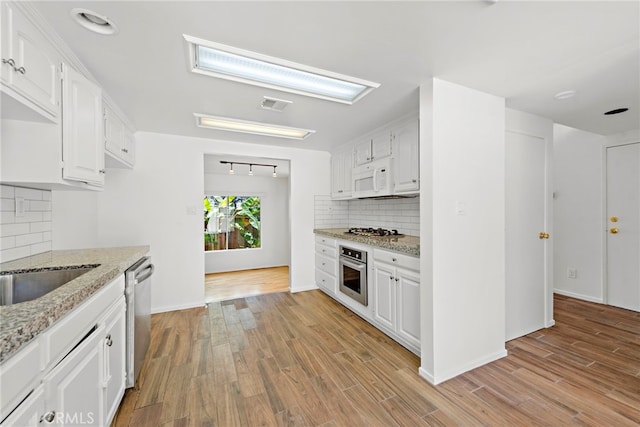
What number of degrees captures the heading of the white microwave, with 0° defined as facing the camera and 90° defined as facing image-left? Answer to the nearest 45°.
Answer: approximately 45°

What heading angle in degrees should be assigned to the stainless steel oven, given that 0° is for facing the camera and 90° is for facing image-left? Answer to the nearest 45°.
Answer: approximately 45°

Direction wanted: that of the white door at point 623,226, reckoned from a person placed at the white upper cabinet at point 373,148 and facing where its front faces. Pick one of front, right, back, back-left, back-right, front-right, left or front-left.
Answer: back-left

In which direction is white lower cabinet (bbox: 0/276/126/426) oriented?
to the viewer's right

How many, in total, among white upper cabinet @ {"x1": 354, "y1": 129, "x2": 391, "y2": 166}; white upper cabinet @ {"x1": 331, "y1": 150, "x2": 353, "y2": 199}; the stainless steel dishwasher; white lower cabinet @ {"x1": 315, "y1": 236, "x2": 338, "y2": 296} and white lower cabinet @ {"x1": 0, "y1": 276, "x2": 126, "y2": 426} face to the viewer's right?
2

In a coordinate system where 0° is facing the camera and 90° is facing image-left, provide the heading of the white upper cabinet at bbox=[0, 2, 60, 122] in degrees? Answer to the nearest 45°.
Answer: approximately 315°

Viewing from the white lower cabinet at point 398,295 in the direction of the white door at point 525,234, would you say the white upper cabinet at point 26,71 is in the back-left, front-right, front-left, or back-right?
back-right
